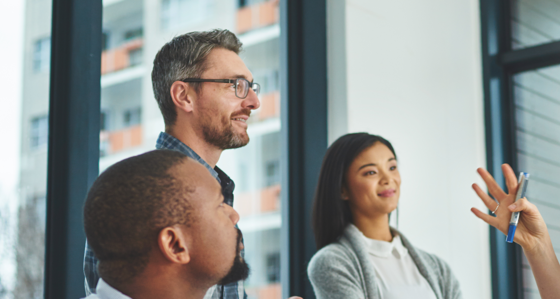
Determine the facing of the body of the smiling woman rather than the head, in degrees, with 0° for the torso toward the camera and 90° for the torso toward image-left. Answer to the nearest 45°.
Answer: approximately 315°

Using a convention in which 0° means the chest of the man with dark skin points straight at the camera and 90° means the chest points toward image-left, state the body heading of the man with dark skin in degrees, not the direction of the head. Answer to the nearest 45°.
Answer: approximately 225°

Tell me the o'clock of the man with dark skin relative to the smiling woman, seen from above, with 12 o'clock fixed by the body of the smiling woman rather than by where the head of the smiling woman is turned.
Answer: The man with dark skin is roughly at 2 o'clock from the smiling woman.

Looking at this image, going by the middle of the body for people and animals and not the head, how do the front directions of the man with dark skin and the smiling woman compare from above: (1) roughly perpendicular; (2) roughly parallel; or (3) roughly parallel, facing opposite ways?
roughly perpendicular

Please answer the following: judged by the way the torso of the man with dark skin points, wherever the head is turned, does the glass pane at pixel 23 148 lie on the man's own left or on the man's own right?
on the man's own left

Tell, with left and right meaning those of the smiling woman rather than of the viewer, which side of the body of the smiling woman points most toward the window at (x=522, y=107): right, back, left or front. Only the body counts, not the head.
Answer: left

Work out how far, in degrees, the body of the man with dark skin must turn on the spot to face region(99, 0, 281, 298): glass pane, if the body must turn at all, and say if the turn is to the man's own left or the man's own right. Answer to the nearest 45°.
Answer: approximately 45° to the man's own left

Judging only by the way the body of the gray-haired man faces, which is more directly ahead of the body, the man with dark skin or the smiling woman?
the smiling woman

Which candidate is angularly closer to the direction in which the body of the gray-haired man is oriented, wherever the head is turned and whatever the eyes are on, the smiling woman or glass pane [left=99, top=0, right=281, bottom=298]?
the smiling woman

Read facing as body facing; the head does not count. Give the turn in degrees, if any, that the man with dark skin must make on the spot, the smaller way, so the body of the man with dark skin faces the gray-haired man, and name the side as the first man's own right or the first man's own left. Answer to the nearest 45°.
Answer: approximately 45° to the first man's own left

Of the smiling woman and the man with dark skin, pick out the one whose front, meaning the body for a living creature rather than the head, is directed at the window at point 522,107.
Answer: the man with dark skin

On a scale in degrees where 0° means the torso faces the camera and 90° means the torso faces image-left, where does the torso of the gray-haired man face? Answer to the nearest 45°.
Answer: approximately 270°

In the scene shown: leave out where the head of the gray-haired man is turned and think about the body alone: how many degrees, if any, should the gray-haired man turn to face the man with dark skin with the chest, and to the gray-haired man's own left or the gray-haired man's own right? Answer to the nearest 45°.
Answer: approximately 90° to the gray-haired man's own right

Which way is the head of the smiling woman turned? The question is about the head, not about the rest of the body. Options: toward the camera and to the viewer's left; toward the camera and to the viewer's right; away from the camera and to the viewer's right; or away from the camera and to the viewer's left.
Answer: toward the camera and to the viewer's right

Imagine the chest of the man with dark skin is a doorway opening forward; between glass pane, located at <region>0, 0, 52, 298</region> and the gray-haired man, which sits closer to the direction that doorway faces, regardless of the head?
the gray-haired man

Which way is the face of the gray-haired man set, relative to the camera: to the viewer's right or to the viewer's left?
to the viewer's right
